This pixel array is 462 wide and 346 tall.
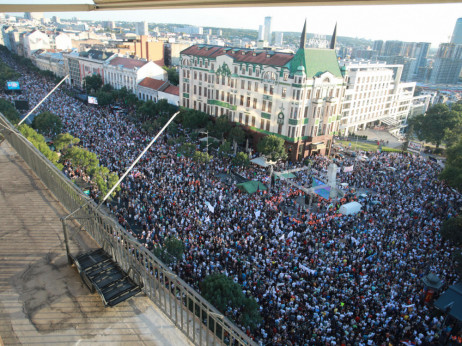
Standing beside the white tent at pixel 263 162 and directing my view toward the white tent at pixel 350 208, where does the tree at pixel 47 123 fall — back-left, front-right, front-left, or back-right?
back-right

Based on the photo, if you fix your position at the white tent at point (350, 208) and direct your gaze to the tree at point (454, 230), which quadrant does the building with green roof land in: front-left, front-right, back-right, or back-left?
back-left
